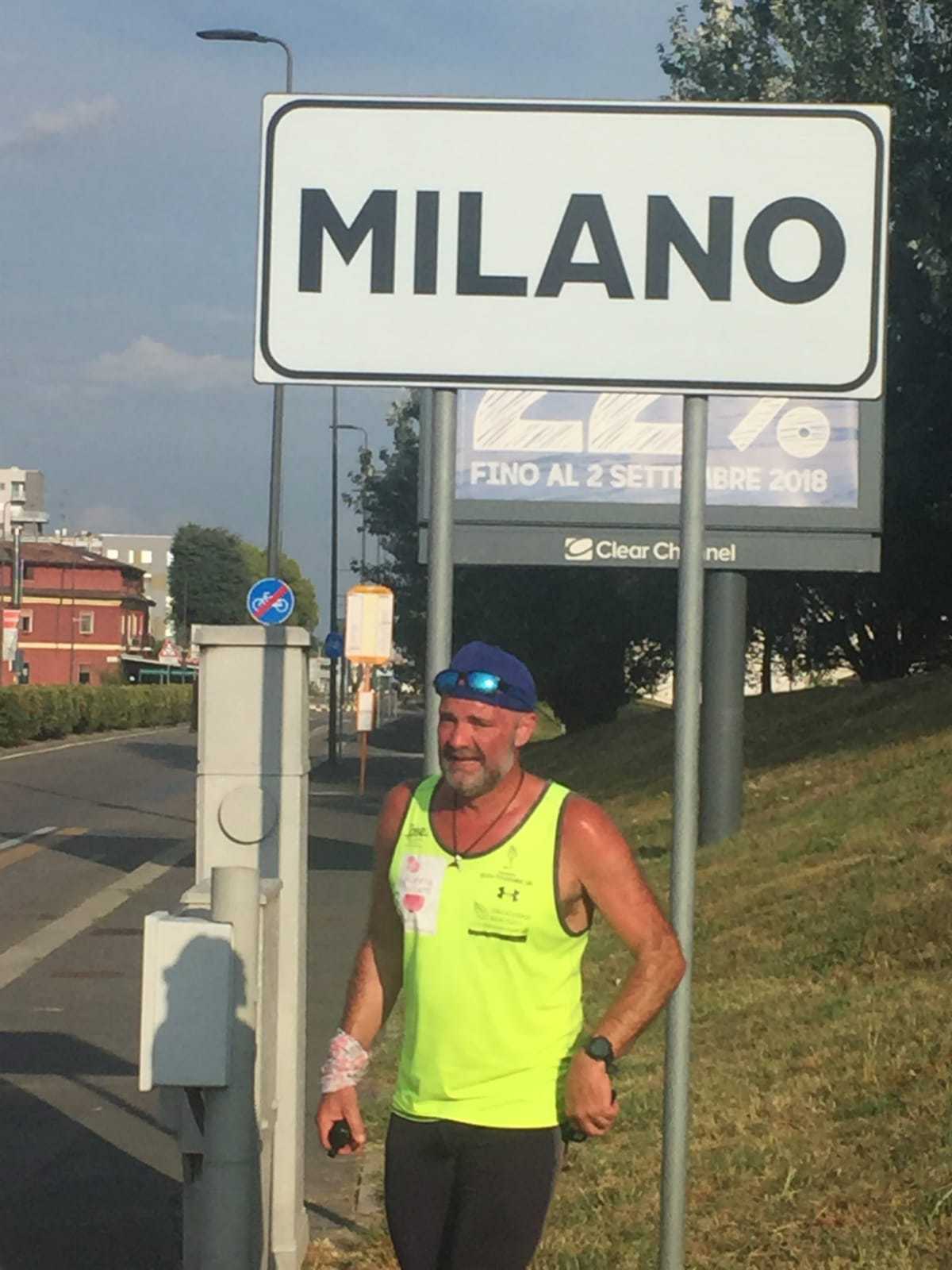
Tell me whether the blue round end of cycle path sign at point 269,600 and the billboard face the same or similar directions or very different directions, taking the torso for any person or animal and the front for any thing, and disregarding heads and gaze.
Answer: same or similar directions

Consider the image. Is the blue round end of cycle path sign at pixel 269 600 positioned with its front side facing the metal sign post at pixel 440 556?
yes

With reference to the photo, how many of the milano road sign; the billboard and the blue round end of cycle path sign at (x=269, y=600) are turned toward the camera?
3

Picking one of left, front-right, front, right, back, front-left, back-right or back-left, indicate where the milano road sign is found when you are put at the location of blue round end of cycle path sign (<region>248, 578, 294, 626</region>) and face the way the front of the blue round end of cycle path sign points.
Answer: front

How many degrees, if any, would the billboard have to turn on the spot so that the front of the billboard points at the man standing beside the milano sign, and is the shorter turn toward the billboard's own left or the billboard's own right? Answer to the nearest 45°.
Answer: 0° — it already faces them

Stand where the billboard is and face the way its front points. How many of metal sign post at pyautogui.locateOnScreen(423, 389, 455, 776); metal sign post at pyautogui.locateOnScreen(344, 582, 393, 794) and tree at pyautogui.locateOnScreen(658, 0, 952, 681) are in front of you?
1

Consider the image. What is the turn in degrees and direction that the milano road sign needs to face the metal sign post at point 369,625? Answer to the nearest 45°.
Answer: approximately 180°

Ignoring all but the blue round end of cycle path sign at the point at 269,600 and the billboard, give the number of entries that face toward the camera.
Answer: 2

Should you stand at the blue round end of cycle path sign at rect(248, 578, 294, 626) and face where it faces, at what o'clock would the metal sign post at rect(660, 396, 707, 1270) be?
The metal sign post is roughly at 12 o'clock from the blue round end of cycle path sign.

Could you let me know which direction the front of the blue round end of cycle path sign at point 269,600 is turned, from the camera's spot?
facing the viewer

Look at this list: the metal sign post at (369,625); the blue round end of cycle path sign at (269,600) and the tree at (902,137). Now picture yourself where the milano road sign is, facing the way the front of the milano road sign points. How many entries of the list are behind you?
3

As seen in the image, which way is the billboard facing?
toward the camera
